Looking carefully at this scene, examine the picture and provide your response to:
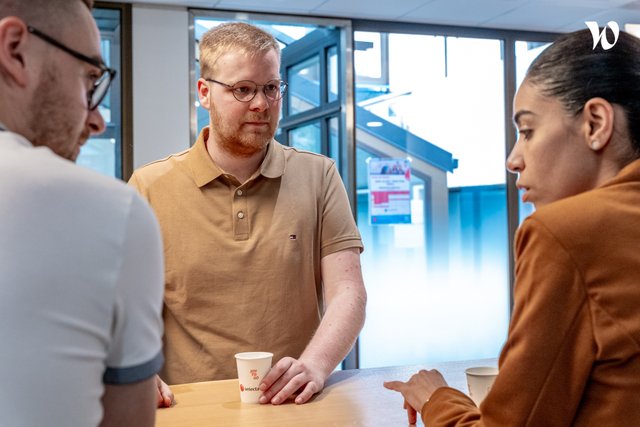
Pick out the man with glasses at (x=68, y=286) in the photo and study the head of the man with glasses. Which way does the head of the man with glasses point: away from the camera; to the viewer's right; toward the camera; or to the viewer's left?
to the viewer's right

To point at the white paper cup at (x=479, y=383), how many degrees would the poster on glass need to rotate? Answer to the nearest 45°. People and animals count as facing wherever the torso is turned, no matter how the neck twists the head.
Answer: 0° — it already faces it

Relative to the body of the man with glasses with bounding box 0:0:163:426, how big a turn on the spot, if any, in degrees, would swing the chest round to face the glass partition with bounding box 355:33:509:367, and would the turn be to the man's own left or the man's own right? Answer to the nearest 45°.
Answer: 0° — they already face it

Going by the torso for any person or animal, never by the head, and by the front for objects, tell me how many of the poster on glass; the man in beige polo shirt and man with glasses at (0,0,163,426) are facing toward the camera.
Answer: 2

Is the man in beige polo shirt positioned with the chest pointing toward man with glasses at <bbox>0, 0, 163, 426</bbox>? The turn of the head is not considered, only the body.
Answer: yes

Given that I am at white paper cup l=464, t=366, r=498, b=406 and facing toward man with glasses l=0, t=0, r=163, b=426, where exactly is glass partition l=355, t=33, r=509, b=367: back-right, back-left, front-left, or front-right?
back-right

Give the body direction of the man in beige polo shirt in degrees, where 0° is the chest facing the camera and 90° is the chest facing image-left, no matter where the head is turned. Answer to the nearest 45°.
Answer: approximately 0°

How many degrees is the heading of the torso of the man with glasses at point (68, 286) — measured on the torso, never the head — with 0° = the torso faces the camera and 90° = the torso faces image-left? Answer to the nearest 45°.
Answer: approximately 225°

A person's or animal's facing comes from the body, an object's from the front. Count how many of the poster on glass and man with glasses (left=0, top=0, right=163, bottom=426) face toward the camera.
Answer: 1
